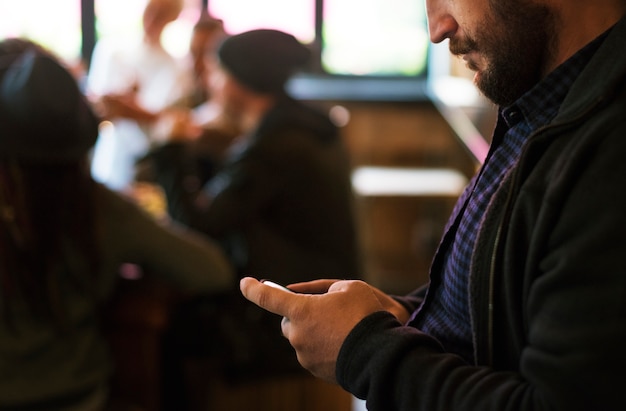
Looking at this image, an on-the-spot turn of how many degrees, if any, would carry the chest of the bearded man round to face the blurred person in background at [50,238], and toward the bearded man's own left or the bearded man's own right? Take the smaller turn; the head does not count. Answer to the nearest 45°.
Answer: approximately 45° to the bearded man's own right

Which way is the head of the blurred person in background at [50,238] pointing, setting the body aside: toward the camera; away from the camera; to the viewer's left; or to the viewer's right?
away from the camera

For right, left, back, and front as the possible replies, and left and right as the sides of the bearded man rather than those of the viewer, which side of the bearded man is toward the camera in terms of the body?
left

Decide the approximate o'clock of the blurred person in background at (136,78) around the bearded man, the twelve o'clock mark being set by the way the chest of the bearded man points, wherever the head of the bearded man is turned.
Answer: The blurred person in background is roughly at 2 o'clock from the bearded man.

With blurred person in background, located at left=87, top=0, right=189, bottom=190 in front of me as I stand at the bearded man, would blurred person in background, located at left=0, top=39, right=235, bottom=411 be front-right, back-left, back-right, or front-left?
front-left

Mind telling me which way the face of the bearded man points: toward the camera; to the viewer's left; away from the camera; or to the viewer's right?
to the viewer's left

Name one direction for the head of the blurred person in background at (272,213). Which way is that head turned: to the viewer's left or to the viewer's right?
to the viewer's left
